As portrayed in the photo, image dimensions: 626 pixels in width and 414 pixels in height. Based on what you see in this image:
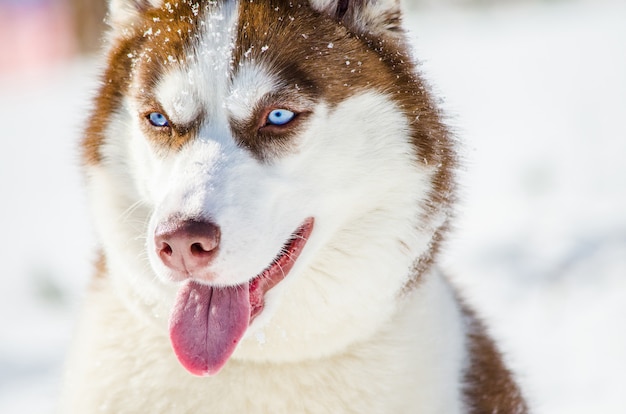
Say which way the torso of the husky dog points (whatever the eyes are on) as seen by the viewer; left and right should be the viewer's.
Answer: facing the viewer and to the left of the viewer
